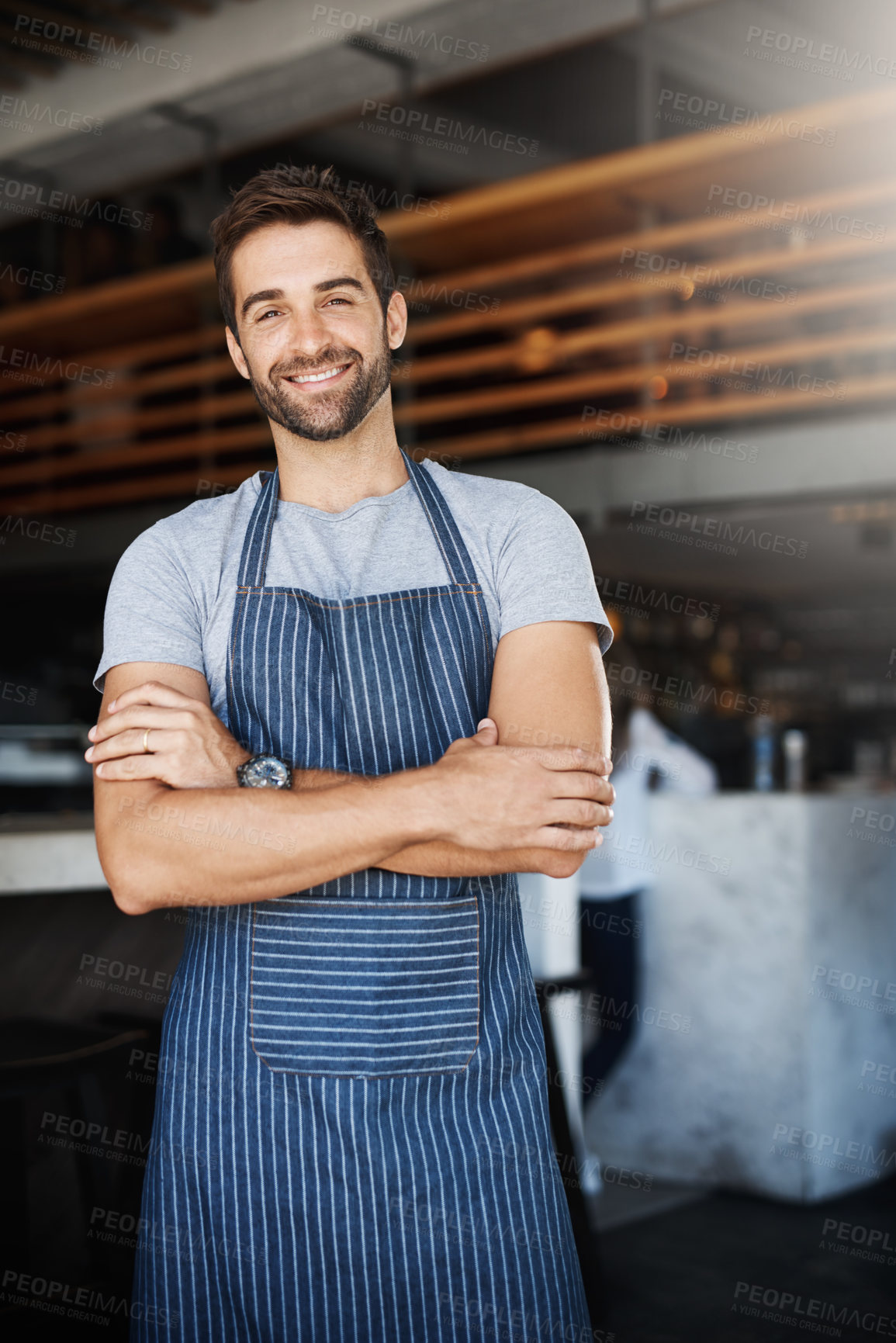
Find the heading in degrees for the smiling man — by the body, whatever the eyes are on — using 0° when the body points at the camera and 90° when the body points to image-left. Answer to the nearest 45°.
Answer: approximately 0°

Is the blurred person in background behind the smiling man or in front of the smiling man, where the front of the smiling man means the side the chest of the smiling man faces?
behind

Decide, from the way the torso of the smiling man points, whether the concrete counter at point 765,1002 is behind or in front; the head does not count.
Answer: behind
